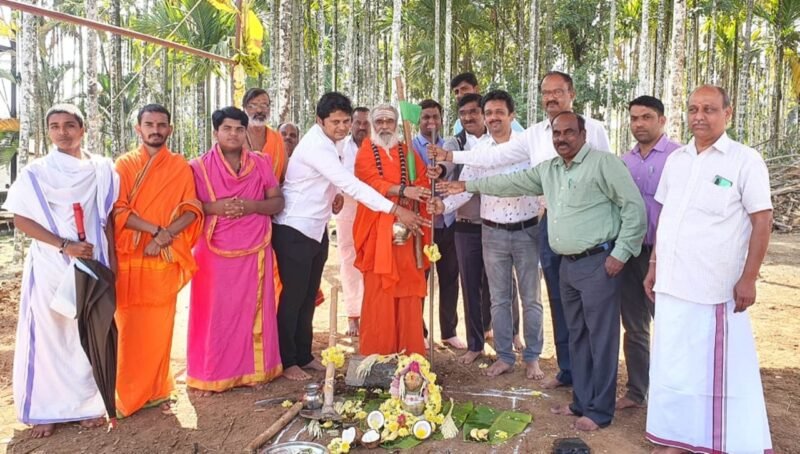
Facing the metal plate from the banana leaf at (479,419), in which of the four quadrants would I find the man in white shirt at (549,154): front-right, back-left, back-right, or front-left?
back-right

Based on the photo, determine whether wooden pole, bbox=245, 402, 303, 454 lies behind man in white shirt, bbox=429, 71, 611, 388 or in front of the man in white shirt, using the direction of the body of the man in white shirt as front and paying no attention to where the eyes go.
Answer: in front

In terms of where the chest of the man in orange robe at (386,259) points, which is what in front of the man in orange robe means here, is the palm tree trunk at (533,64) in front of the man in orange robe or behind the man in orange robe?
behind

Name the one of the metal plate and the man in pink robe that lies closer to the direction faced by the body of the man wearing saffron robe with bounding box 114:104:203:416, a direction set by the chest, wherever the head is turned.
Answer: the metal plate

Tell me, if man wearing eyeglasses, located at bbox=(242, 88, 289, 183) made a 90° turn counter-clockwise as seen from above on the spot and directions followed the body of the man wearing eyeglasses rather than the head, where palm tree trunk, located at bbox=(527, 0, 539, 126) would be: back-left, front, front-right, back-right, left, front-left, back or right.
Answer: front-left

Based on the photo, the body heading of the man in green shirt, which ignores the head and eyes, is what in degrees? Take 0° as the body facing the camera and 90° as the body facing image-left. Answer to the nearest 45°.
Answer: approximately 45°
